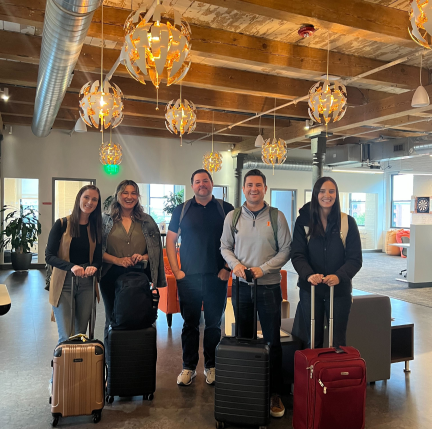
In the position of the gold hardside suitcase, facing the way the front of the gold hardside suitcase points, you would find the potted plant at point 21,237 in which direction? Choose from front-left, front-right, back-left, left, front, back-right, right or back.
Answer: back

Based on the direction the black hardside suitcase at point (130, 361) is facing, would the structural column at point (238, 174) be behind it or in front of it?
behind

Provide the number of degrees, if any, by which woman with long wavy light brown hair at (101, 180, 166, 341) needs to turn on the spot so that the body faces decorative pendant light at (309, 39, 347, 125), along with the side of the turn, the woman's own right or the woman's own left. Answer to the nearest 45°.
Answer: approximately 90° to the woman's own left

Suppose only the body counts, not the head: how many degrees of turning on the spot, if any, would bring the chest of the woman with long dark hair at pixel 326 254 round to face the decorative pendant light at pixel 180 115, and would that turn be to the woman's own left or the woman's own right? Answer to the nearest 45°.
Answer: approximately 135° to the woman's own right

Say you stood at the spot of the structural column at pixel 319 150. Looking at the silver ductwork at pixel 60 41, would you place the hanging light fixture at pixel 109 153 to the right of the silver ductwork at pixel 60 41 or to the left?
right

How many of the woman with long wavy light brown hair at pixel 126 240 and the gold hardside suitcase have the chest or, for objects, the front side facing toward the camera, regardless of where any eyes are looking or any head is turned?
2

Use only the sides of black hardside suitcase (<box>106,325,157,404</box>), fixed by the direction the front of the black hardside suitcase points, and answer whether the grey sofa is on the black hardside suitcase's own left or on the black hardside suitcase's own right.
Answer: on the black hardside suitcase's own left

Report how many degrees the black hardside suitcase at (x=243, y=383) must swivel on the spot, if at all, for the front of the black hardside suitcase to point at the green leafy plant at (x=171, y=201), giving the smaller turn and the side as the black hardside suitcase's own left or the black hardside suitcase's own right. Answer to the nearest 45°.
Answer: approximately 180°

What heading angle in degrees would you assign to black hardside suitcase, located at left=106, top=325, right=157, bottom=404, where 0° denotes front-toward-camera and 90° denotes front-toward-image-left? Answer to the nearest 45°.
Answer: approximately 0°
